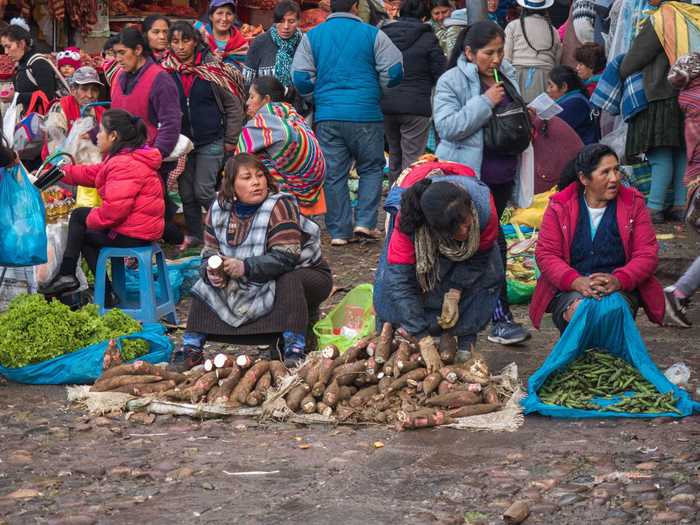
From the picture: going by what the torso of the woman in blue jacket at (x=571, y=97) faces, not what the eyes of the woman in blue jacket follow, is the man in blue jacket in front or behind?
in front

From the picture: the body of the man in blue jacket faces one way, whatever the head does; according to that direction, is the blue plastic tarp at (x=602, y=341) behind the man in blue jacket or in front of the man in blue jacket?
behind

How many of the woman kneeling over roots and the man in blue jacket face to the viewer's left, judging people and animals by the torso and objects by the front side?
0

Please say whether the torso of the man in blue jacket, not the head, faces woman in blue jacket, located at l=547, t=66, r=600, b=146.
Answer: no

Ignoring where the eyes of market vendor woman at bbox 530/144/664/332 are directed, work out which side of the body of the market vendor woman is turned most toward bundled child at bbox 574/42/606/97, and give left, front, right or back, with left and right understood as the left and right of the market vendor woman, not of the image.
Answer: back

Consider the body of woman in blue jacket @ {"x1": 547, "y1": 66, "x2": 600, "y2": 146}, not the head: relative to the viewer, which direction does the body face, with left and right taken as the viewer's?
facing to the left of the viewer

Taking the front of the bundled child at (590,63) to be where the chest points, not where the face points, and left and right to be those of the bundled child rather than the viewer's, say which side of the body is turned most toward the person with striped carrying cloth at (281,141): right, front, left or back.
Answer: front

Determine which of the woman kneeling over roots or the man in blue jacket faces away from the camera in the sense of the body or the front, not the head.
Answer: the man in blue jacket

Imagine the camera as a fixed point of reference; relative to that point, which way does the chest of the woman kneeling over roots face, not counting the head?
toward the camera

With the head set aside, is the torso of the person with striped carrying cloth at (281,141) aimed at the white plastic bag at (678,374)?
no

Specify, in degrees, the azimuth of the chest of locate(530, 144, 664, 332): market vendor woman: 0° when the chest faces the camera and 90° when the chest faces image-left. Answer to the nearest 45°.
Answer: approximately 0°

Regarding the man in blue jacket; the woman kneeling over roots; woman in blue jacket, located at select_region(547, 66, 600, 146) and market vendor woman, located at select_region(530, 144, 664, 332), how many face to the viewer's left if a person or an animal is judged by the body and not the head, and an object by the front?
1
